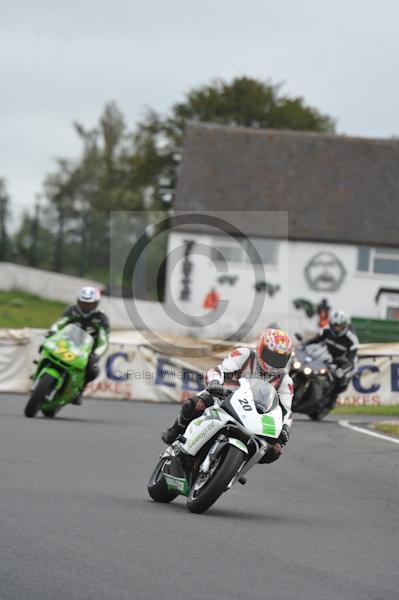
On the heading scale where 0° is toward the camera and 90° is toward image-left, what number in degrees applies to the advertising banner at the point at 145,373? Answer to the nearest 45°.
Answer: approximately 0°

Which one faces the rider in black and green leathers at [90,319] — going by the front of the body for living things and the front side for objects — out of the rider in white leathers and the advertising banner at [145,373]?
the advertising banner

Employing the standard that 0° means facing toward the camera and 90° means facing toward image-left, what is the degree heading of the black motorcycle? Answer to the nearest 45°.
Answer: approximately 0°

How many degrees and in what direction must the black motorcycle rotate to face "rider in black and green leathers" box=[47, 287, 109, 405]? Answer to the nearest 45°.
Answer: approximately 45° to its right

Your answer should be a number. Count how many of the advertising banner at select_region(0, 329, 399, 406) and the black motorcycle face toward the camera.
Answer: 2
